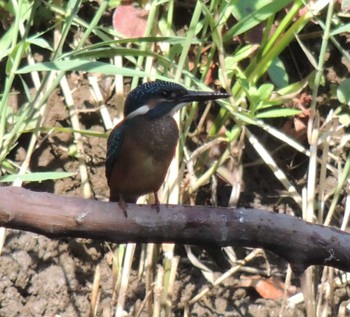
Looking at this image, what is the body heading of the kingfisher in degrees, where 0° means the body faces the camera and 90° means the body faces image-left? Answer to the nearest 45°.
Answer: approximately 315°
